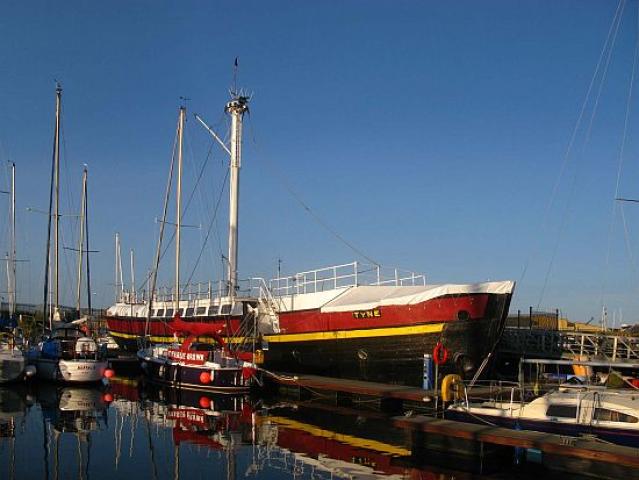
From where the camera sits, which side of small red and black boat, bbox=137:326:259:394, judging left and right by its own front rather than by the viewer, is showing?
left

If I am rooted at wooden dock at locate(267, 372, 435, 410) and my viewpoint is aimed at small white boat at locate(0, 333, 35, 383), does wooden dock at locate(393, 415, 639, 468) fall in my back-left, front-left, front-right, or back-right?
back-left

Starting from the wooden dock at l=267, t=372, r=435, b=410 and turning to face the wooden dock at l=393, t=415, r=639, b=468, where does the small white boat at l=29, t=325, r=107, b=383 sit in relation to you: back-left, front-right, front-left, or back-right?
back-right

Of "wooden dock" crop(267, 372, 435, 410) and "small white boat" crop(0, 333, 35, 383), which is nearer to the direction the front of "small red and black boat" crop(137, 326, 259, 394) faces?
the small white boat

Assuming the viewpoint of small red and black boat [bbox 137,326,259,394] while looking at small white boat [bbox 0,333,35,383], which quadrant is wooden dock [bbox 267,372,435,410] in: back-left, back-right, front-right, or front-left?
back-left
